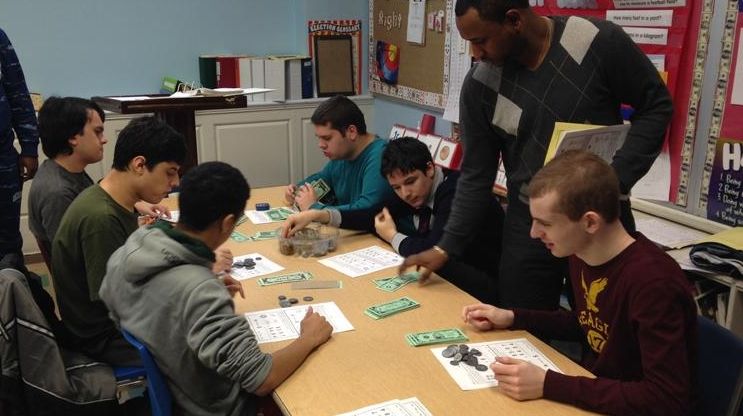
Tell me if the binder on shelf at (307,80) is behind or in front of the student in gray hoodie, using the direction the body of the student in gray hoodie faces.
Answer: in front

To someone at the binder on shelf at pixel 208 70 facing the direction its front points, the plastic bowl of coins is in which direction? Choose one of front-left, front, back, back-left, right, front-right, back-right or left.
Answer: front

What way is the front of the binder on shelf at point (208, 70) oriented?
toward the camera

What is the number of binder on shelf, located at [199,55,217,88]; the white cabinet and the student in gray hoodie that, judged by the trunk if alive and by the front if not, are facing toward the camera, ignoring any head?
2

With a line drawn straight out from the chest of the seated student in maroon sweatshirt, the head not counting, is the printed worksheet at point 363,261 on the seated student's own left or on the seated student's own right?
on the seated student's own right

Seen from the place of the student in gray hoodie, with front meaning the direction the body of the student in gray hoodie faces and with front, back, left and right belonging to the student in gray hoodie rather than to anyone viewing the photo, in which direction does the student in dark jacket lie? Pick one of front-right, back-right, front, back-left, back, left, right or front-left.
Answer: front

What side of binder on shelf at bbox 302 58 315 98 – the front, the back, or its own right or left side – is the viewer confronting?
front

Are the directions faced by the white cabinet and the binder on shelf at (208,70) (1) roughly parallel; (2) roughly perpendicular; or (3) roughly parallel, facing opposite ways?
roughly parallel

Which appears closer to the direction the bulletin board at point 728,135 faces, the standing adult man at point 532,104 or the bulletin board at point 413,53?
the standing adult man

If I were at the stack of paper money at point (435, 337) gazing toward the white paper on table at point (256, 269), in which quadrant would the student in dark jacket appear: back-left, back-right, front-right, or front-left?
front-right

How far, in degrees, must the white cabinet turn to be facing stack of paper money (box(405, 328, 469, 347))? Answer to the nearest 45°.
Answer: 0° — it already faces it

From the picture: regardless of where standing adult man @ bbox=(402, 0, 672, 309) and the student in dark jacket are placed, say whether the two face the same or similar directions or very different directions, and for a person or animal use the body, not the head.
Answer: same or similar directions

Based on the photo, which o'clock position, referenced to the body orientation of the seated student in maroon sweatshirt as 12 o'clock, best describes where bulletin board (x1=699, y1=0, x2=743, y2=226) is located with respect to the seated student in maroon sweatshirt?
The bulletin board is roughly at 5 o'clock from the seated student in maroon sweatshirt.

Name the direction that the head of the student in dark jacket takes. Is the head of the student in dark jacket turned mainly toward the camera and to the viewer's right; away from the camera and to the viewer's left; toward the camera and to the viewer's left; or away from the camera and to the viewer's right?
toward the camera and to the viewer's left

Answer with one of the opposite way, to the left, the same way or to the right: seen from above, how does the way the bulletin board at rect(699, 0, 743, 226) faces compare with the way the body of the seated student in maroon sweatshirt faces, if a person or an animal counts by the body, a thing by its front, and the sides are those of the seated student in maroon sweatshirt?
the same way

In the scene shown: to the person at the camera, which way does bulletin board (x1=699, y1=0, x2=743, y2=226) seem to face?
facing the viewer and to the left of the viewer

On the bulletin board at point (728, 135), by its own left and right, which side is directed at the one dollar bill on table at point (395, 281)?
front

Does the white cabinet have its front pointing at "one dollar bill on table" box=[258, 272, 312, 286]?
yes

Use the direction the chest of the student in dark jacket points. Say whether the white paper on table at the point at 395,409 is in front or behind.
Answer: in front

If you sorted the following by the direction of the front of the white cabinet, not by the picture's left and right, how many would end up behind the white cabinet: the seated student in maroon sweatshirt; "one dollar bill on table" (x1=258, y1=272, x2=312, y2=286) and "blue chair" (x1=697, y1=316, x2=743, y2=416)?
0

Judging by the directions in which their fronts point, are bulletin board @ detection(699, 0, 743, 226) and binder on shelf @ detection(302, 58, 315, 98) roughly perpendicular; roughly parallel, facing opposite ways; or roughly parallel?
roughly perpendicular

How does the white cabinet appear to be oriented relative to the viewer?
toward the camera

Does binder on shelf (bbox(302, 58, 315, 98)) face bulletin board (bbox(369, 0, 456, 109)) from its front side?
no
